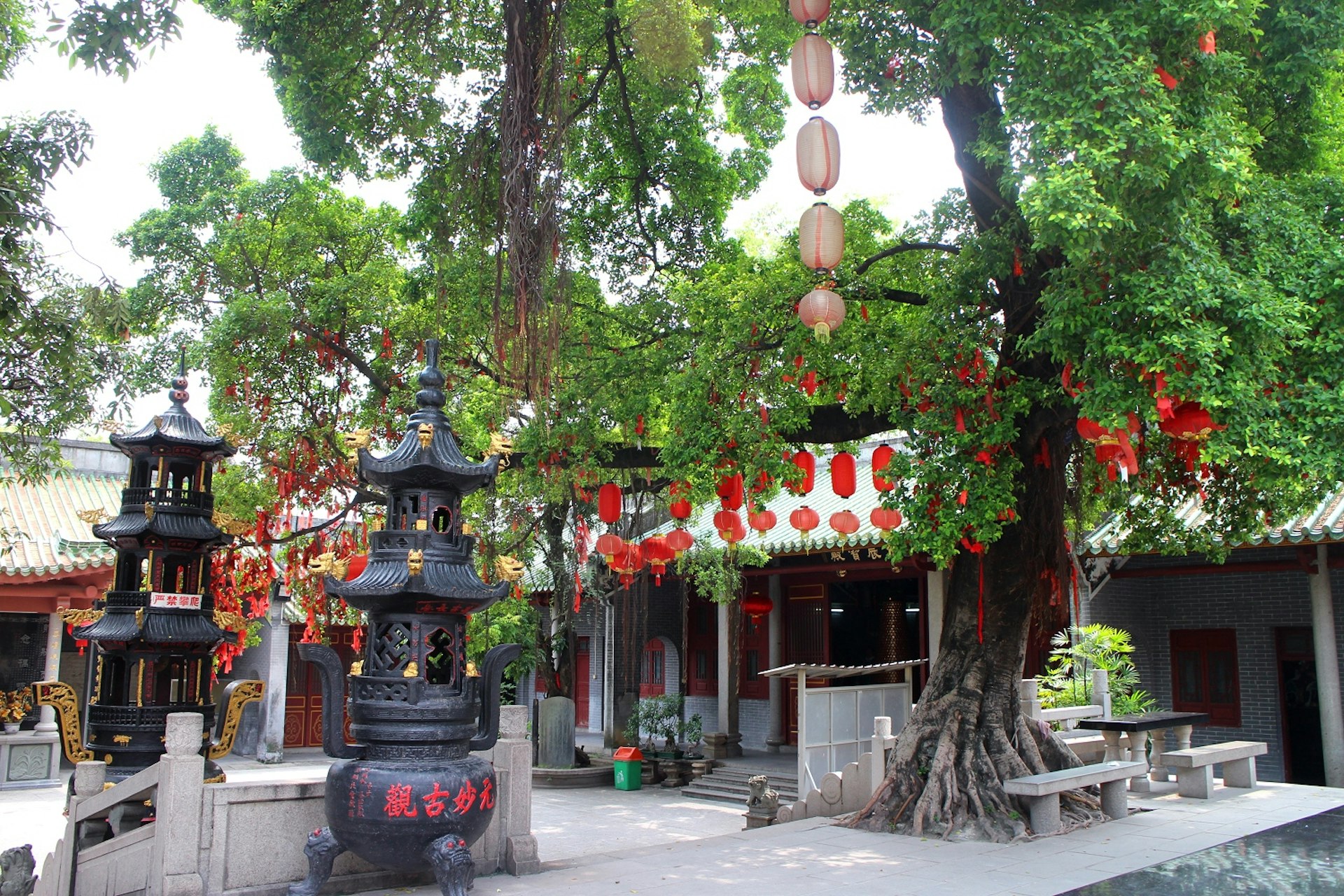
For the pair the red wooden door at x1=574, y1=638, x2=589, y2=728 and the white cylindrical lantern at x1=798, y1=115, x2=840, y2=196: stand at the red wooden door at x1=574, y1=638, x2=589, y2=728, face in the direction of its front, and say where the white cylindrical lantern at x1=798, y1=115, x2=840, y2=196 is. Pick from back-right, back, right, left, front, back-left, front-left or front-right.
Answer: front-left

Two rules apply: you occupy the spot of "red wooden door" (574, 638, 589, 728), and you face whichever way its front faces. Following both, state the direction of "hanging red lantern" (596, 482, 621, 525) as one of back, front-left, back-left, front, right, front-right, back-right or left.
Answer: front-left

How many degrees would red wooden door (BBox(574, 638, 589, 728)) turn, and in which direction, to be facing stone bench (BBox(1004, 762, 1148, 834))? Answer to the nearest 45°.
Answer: approximately 45° to its left
